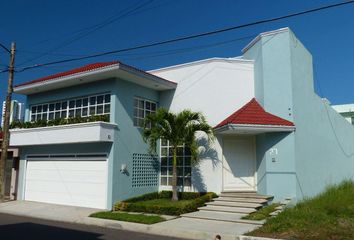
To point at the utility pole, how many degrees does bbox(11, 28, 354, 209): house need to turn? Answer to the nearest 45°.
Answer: approximately 45° to its right

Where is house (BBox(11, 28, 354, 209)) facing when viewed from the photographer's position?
facing the viewer and to the left of the viewer

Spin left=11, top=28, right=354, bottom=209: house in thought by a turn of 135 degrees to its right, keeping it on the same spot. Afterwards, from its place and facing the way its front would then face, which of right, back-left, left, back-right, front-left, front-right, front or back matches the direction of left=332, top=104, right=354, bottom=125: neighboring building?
front-right

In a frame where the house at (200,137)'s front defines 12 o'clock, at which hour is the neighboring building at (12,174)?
The neighboring building is roughly at 2 o'clock from the house.
